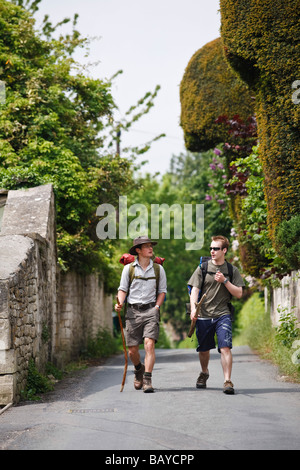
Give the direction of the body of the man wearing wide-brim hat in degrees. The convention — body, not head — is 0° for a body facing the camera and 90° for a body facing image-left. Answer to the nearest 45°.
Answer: approximately 0°

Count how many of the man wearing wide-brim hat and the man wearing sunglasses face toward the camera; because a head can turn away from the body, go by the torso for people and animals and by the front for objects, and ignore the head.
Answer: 2

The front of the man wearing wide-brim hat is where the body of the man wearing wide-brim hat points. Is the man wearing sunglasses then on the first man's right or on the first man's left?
on the first man's left

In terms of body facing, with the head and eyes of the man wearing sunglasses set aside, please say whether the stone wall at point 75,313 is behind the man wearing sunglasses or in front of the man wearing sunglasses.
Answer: behind

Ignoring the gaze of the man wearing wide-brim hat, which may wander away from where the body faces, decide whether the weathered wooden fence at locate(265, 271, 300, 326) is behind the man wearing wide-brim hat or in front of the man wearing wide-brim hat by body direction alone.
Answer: behind

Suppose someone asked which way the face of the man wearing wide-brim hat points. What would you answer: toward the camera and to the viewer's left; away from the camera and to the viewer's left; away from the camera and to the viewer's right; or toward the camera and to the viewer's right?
toward the camera and to the viewer's right

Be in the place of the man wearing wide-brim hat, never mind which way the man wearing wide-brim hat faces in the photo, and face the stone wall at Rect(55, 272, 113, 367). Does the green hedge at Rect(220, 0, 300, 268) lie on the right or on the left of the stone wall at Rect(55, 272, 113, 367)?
right

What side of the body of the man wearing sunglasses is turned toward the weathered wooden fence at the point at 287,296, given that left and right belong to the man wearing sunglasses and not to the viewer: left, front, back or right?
back

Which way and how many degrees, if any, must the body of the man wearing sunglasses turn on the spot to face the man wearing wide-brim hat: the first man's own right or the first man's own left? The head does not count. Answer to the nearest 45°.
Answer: approximately 90° to the first man's own right
